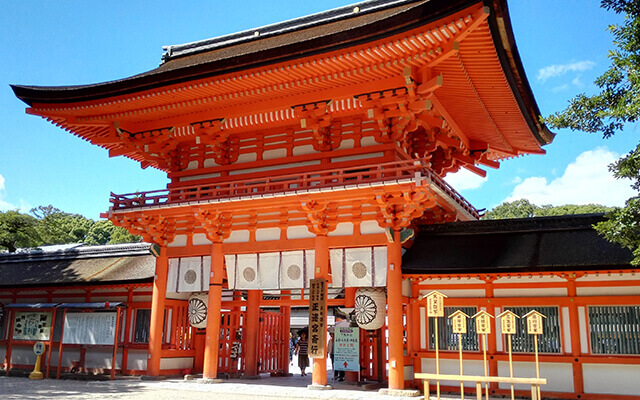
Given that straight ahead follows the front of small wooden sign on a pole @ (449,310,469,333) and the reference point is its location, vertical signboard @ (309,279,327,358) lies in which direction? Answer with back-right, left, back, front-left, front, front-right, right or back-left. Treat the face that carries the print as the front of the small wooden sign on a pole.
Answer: back-right

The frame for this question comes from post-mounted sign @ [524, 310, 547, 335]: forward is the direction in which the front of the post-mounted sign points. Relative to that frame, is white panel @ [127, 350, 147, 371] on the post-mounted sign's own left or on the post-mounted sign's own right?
on the post-mounted sign's own right

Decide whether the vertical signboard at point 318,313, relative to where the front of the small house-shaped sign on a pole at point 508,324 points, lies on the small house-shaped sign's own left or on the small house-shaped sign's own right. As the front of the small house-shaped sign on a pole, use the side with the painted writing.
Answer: on the small house-shaped sign's own right

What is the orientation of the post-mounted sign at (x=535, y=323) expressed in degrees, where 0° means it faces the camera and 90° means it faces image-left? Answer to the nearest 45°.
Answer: approximately 0°

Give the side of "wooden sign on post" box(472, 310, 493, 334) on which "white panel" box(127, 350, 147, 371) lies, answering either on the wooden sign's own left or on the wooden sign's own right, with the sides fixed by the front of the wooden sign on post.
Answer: on the wooden sign's own right

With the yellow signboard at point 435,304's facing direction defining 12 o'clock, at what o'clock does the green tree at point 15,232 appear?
The green tree is roughly at 4 o'clock from the yellow signboard.

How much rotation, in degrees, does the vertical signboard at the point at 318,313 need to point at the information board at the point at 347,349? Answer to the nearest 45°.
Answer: approximately 135° to its left
